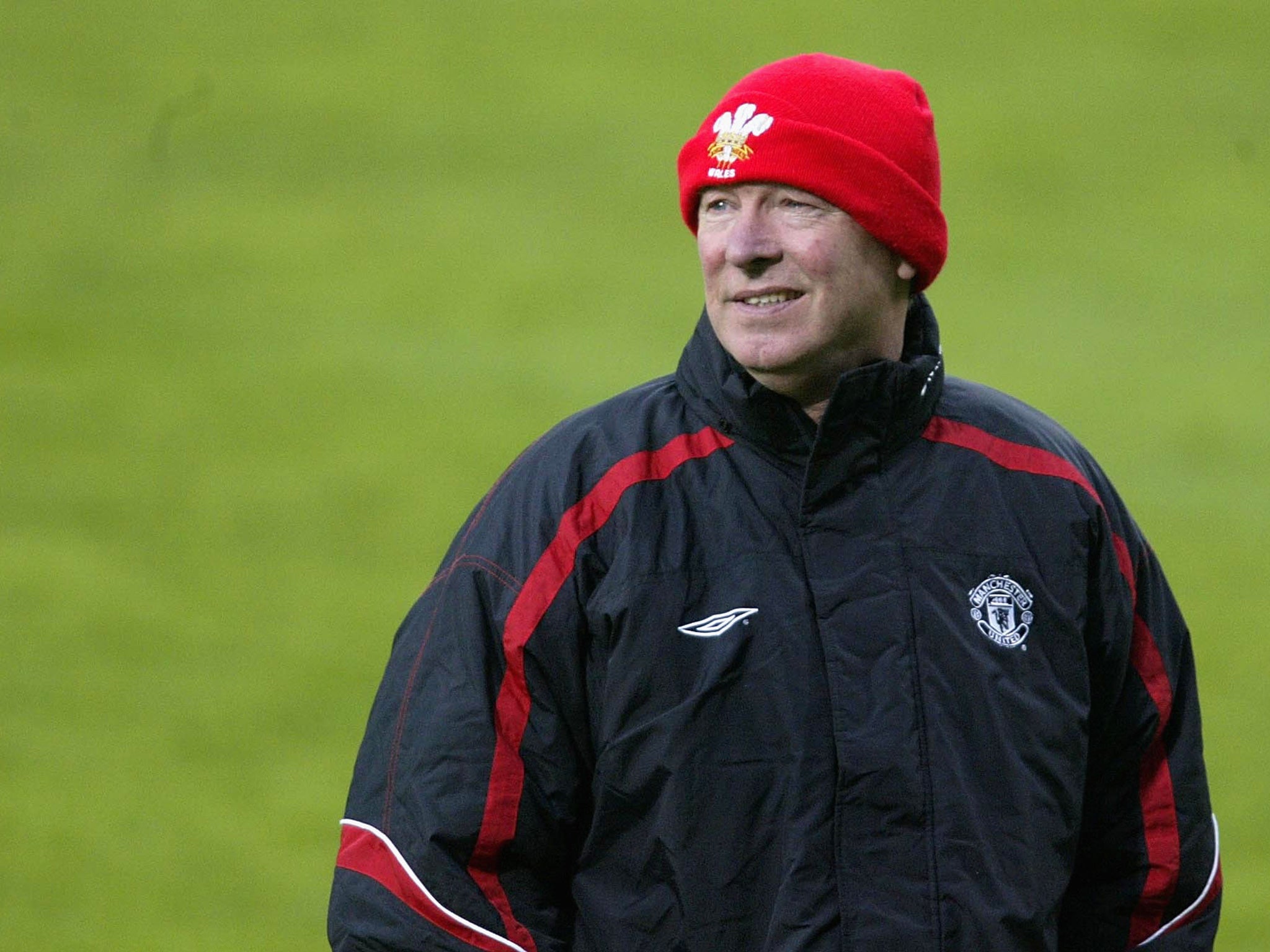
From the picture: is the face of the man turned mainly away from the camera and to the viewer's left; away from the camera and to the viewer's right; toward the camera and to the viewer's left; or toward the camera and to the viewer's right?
toward the camera and to the viewer's left

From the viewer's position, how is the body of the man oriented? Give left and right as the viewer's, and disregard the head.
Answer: facing the viewer
